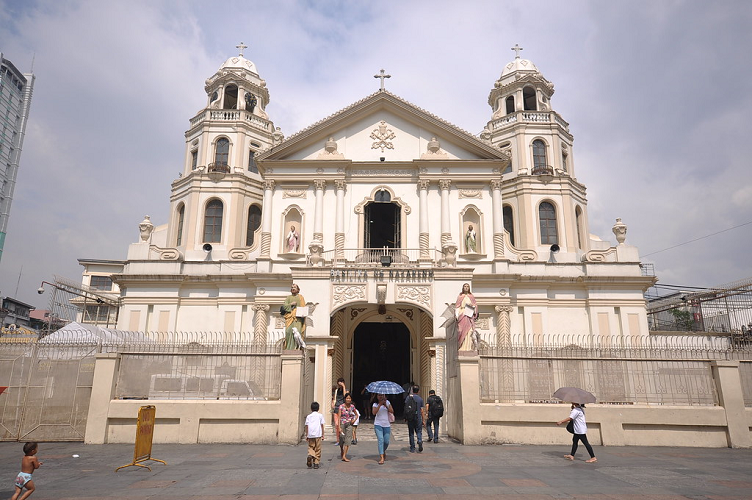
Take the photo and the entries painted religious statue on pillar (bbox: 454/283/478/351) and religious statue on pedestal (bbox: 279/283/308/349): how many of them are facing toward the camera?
2

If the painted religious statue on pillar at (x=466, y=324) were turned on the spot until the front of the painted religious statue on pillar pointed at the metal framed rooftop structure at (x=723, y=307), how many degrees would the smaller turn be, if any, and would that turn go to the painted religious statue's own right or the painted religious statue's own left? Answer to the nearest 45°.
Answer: approximately 135° to the painted religious statue's own left

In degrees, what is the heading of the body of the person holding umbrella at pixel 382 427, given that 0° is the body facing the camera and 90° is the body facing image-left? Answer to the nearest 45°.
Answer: approximately 0°

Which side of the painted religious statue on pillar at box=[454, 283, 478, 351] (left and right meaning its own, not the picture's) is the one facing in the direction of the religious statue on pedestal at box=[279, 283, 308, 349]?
right

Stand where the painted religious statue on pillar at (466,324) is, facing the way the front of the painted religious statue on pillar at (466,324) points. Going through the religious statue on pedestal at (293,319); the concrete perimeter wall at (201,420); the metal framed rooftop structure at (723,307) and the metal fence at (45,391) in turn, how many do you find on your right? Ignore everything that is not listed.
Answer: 3

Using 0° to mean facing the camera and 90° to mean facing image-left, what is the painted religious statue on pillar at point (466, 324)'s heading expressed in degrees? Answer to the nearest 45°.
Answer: approximately 0°

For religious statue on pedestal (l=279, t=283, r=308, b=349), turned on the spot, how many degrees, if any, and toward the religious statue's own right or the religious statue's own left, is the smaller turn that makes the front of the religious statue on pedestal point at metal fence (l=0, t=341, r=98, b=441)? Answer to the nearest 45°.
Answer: approximately 90° to the religious statue's own right

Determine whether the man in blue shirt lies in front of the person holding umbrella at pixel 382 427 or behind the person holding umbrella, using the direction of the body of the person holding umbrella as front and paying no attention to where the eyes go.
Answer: behind

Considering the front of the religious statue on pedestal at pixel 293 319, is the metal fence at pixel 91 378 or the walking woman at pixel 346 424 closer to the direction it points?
the walking woman
